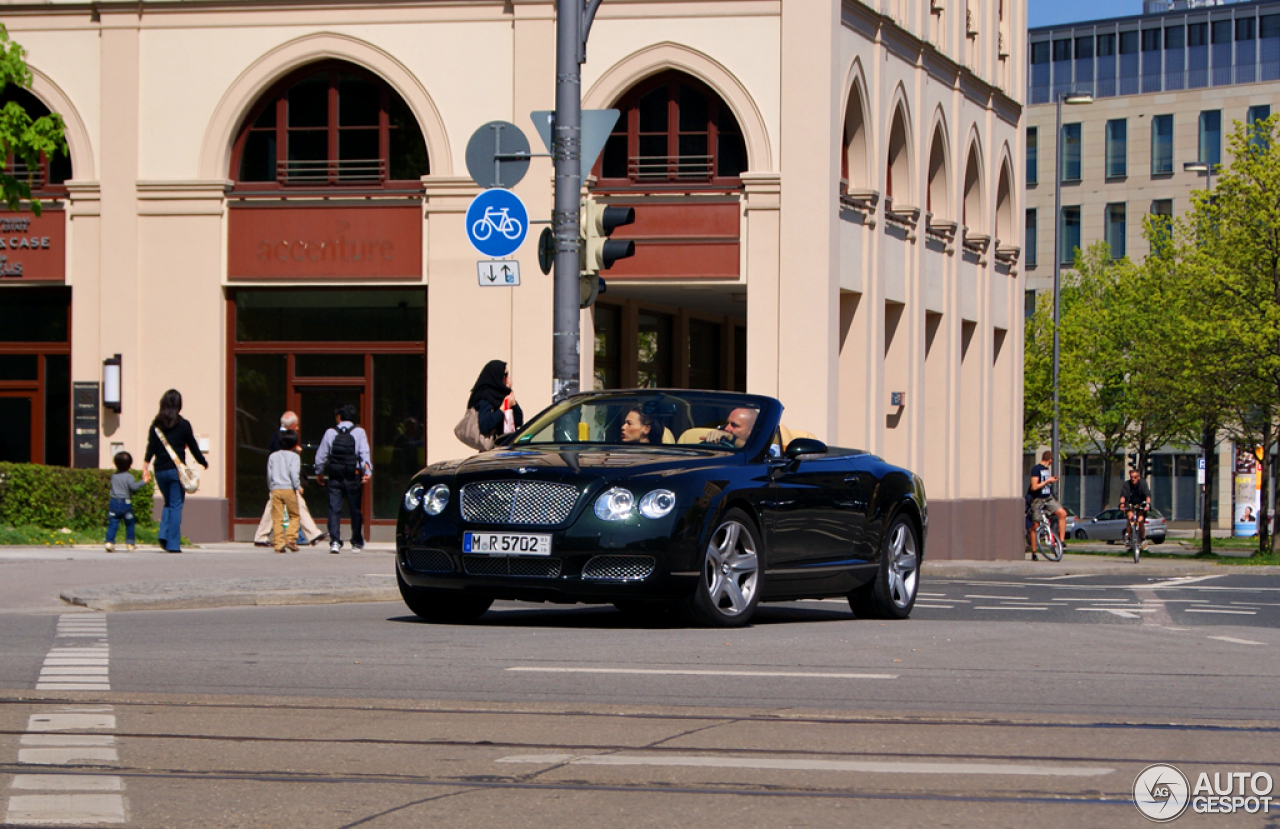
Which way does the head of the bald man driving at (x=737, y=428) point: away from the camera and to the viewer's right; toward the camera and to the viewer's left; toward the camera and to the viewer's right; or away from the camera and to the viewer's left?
toward the camera and to the viewer's left

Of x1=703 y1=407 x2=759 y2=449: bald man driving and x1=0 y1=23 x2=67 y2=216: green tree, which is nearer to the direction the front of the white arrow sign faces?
the bald man driving

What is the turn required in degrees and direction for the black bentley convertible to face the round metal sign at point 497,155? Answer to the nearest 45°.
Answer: approximately 135° to its right

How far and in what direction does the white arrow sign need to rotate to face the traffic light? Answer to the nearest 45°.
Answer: approximately 90° to its left

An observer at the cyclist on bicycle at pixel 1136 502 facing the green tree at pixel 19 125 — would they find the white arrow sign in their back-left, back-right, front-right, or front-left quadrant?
front-left

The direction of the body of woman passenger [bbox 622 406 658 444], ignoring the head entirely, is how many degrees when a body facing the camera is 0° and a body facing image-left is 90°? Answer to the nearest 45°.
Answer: approximately 45°

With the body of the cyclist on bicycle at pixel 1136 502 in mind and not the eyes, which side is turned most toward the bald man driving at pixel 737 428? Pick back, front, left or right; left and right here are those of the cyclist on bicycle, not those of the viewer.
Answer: front

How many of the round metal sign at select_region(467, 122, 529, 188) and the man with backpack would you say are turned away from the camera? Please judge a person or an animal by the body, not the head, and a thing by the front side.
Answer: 2

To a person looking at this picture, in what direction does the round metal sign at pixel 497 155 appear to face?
facing away from the viewer

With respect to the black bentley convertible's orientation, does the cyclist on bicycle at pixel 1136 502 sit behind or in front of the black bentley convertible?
behind

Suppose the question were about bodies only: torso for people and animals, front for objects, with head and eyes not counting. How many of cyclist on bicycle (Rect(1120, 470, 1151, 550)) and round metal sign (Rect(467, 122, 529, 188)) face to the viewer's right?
0
